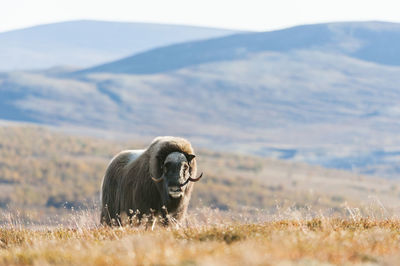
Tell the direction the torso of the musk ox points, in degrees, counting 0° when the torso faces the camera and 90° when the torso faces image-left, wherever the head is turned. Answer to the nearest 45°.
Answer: approximately 315°
